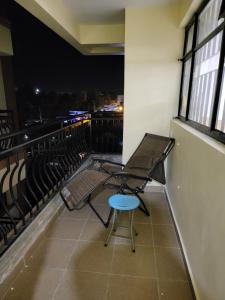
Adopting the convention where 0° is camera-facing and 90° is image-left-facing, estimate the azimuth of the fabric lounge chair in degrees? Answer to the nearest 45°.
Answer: approximately 45°
